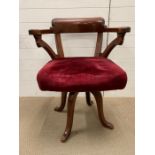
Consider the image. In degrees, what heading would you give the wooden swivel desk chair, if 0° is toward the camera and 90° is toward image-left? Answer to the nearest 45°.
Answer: approximately 0°
